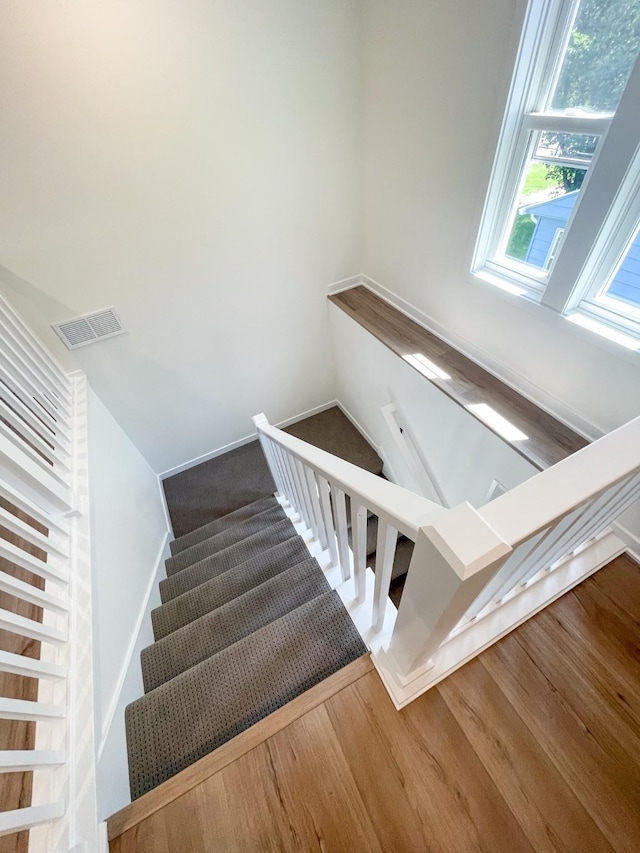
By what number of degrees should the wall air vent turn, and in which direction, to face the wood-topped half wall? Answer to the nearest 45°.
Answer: approximately 90° to its left

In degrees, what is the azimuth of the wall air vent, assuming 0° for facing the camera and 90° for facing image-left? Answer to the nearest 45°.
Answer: approximately 0°
